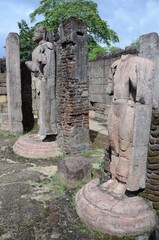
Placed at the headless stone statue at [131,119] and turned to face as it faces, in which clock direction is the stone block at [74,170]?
The stone block is roughly at 3 o'clock from the headless stone statue.

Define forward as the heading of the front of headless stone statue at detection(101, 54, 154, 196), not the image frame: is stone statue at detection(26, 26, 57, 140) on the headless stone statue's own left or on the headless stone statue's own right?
on the headless stone statue's own right

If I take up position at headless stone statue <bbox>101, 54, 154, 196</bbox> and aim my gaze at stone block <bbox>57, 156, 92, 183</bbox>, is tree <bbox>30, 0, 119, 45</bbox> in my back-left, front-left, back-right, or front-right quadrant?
front-right

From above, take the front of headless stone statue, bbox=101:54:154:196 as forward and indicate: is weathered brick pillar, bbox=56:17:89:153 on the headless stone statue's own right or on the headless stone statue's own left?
on the headless stone statue's own right

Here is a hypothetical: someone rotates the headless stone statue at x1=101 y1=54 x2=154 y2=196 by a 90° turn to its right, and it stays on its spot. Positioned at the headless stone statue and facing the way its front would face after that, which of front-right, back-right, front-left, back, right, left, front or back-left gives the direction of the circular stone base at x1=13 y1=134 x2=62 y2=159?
front

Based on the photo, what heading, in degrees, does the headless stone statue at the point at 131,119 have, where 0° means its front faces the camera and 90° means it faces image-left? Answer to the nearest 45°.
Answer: approximately 45°

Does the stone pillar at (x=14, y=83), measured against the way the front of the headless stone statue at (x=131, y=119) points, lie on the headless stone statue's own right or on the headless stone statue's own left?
on the headless stone statue's own right

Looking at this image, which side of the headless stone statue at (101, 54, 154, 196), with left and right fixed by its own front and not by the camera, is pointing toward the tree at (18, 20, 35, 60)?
right

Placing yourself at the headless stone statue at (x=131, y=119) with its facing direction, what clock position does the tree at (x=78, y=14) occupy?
The tree is roughly at 4 o'clock from the headless stone statue.
